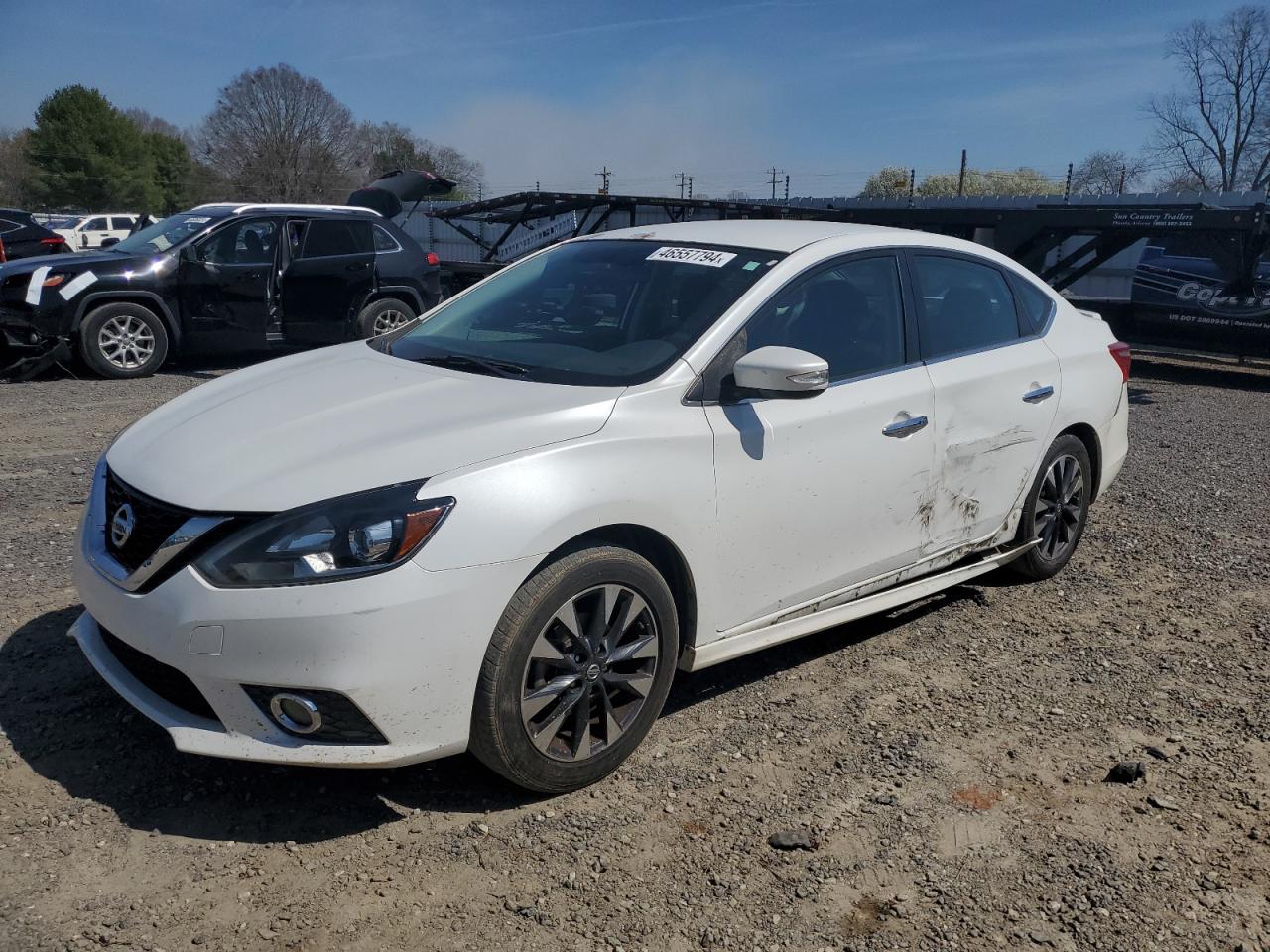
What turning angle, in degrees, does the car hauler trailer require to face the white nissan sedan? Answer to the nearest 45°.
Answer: approximately 90° to its right

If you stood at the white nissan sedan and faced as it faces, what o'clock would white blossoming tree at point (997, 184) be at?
The white blossoming tree is roughly at 5 o'clock from the white nissan sedan.

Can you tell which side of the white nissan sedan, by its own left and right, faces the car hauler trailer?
back

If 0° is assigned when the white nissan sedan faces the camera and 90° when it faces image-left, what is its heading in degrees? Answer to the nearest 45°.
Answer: approximately 45°

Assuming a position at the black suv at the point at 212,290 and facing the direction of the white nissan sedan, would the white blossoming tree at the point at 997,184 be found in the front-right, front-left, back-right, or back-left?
back-left

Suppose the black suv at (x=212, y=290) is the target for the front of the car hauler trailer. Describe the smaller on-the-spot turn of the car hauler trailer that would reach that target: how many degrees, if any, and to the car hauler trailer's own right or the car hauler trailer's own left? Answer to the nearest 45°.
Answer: approximately 135° to the car hauler trailer's own right

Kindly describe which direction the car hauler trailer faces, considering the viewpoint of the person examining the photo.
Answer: facing to the right of the viewer

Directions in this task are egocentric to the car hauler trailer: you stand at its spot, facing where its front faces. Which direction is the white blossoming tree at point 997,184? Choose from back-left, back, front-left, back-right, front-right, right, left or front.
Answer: left

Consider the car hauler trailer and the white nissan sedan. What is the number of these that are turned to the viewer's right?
1

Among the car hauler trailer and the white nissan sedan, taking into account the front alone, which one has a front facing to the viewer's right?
the car hauler trailer

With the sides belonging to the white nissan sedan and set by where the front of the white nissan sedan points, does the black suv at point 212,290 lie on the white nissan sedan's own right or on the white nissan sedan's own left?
on the white nissan sedan's own right

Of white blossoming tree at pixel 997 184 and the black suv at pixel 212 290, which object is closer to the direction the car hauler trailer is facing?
the white blossoming tree
